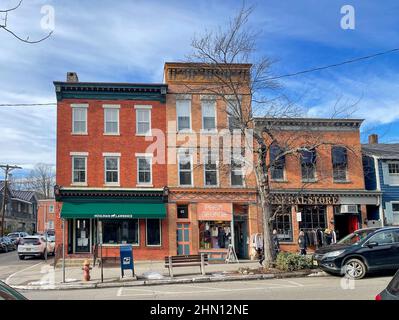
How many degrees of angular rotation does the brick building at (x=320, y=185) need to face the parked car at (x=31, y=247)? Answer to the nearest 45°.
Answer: approximately 90° to its right

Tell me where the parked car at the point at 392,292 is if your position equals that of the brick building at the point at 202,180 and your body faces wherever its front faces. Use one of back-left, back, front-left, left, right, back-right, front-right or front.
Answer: front

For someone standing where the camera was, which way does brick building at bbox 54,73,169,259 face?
facing the viewer

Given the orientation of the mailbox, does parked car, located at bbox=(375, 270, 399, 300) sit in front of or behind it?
in front

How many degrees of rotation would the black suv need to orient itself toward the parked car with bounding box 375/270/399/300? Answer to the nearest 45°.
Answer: approximately 45° to its left

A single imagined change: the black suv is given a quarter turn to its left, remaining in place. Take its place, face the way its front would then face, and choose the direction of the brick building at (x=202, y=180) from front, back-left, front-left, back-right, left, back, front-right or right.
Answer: back

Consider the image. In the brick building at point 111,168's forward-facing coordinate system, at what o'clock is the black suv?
The black suv is roughly at 11 o'clock from the brick building.

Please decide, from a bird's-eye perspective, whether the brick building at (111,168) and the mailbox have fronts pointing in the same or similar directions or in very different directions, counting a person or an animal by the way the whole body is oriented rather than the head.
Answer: same or similar directions

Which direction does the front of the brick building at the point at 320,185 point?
toward the camera

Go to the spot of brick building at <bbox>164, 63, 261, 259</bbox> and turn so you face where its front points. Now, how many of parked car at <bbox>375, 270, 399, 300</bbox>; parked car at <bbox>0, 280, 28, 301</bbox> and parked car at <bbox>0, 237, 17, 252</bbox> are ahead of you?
2

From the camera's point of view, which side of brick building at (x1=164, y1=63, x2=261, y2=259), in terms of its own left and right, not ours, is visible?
front

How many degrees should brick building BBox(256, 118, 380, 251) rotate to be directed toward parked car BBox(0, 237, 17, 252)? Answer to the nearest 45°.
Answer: approximately 90° to its right

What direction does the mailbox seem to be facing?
toward the camera

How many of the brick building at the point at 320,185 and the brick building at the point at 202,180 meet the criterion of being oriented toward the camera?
2

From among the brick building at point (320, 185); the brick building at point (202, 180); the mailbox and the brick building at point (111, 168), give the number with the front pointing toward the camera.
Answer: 4

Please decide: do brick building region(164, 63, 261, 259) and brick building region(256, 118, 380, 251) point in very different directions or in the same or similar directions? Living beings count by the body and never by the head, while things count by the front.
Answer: same or similar directions
